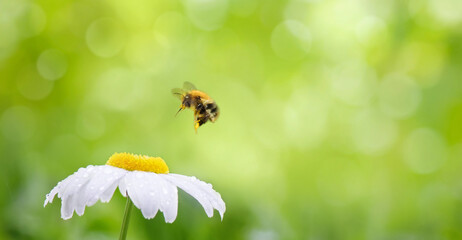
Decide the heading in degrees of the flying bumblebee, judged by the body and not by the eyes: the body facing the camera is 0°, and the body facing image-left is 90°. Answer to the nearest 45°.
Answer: approximately 90°
